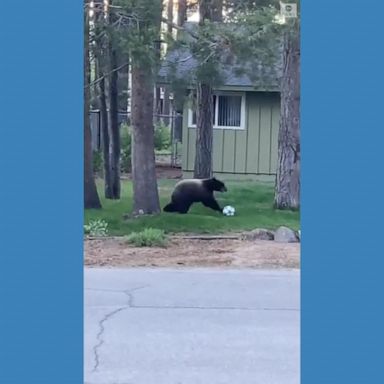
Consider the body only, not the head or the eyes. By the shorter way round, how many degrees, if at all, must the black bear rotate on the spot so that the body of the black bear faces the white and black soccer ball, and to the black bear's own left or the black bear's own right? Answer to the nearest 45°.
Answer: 0° — it already faces it

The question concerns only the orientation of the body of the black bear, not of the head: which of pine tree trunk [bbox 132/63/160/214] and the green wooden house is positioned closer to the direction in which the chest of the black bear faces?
the green wooden house

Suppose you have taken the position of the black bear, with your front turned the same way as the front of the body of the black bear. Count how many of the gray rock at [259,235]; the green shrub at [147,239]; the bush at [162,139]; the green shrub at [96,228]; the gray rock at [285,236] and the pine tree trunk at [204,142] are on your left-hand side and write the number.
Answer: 2

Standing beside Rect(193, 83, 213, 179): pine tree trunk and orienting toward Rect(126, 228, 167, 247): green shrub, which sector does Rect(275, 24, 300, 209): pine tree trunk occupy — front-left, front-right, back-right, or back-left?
front-left

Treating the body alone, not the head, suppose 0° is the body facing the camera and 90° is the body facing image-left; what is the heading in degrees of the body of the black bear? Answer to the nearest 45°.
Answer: approximately 270°

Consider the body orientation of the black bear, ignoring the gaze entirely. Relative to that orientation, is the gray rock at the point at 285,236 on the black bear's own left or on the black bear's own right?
on the black bear's own right

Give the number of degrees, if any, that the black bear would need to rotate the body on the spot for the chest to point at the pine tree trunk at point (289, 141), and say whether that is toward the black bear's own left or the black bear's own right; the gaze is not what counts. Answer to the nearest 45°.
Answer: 0° — it already faces it

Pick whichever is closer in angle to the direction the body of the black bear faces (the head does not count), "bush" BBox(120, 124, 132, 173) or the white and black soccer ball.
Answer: the white and black soccer ball

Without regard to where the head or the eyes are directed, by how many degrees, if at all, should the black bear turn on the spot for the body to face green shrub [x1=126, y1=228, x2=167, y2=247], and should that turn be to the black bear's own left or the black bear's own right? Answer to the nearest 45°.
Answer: approximately 90° to the black bear's own right

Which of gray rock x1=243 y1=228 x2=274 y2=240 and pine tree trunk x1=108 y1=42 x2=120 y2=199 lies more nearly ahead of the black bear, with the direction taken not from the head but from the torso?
the gray rock

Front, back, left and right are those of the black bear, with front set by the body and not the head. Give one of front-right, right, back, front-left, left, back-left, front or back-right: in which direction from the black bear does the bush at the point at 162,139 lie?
left

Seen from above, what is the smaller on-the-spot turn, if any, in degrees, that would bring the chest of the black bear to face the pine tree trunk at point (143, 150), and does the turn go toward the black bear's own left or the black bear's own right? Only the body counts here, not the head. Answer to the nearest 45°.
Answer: approximately 135° to the black bear's own right

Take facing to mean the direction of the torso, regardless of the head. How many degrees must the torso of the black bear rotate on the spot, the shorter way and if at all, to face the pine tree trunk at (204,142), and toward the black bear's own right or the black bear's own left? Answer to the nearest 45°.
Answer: approximately 90° to the black bear's own left
